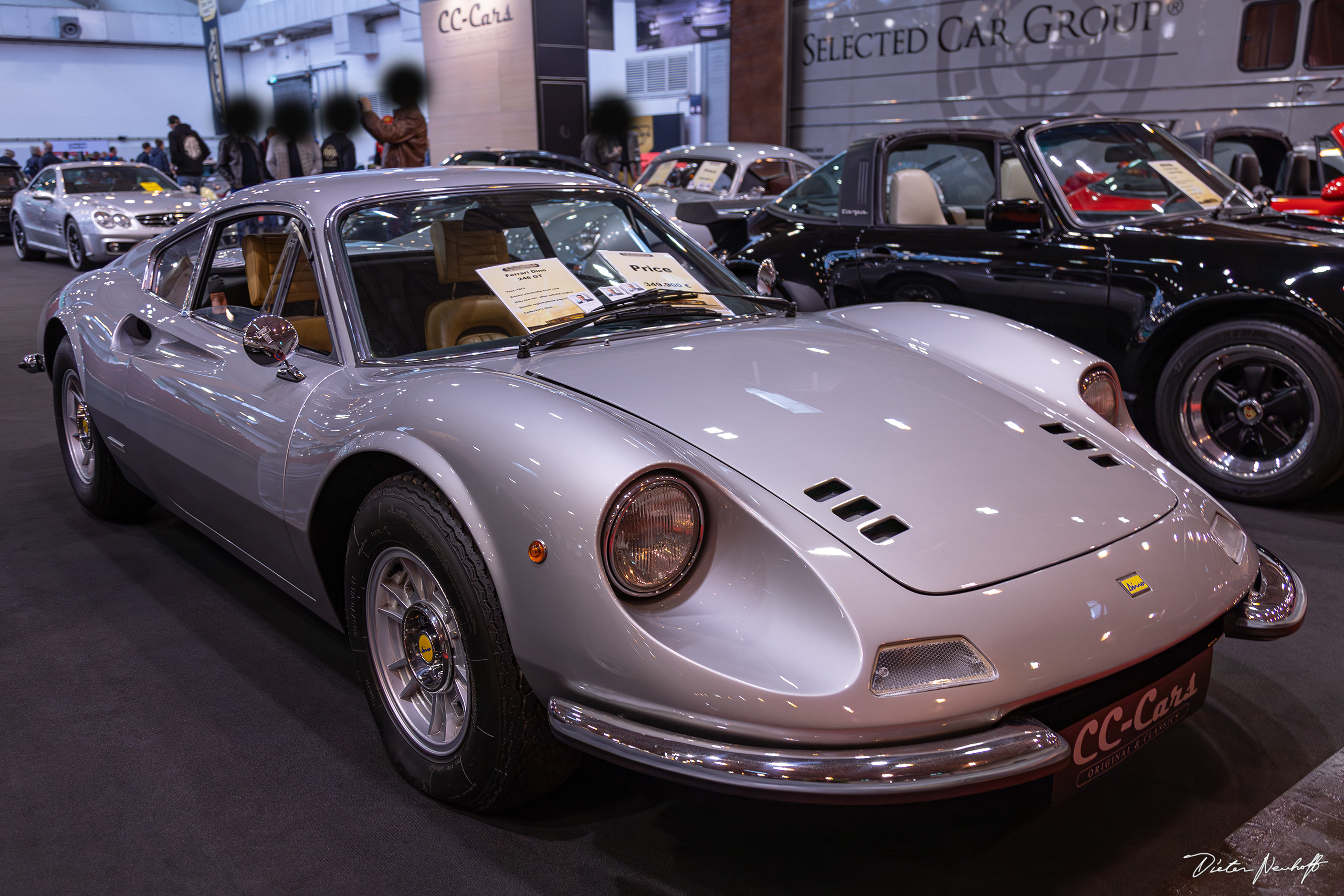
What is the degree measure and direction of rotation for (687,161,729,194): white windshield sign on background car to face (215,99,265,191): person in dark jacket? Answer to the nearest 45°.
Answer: approximately 90° to its right

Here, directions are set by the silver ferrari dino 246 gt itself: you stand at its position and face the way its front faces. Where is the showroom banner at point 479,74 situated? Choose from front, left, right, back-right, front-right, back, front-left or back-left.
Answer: back-left

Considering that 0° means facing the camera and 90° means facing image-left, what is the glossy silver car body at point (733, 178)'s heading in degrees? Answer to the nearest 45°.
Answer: approximately 45°

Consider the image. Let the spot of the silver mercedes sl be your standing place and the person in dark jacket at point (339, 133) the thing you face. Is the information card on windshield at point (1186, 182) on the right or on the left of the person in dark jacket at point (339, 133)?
right

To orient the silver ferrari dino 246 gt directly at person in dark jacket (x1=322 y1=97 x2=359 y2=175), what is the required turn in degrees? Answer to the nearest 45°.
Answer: approximately 135° to its left

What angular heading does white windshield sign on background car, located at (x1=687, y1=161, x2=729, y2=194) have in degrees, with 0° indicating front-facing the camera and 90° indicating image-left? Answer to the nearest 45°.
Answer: approximately 45°

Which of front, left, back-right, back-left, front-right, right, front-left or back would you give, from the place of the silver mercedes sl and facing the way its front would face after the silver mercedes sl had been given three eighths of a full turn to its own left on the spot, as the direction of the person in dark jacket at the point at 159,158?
front

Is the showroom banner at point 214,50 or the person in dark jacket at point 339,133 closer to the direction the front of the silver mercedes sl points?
the person in dark jacket

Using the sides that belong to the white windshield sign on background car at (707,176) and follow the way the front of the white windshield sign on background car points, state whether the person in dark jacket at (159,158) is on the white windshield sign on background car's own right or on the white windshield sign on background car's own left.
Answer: on the white windshield sign on background car's own right

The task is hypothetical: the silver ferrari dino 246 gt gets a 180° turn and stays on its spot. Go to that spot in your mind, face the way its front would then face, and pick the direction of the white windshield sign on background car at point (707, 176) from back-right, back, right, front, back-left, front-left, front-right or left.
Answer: front-right

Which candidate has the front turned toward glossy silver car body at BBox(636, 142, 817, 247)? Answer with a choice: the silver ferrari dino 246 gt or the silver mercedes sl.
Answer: the silver mercedes sl

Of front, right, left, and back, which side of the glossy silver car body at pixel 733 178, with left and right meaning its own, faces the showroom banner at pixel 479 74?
right

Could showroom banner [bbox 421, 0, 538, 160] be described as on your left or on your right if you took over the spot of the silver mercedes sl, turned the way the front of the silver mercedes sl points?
on your left
